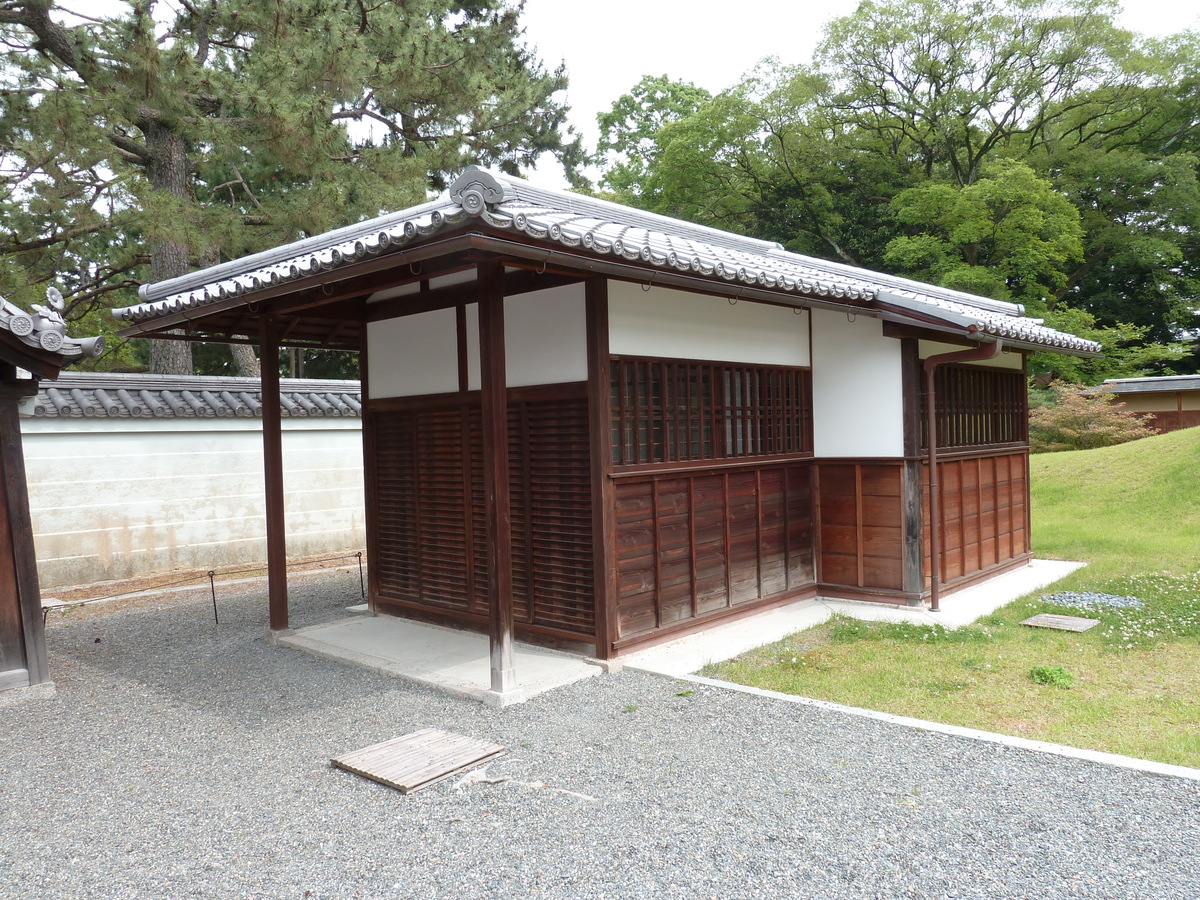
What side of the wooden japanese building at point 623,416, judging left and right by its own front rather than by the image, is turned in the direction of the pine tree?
right

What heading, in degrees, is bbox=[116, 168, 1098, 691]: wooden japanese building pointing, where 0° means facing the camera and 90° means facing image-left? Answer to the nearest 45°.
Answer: approximately 45°

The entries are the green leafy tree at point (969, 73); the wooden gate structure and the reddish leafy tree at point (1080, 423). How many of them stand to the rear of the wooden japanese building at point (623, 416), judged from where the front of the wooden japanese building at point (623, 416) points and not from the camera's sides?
2

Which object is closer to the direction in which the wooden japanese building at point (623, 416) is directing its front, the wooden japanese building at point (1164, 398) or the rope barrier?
the rope barrier

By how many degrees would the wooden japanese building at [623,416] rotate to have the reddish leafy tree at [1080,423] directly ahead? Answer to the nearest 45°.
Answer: approximately 180°

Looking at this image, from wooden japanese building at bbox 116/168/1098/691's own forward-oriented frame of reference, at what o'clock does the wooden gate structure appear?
The wooden gate structure is roughly at 1 o'clock from the wooden japanese building.

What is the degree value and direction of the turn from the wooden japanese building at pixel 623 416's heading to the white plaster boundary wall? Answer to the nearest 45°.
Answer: approximately 90° to its right

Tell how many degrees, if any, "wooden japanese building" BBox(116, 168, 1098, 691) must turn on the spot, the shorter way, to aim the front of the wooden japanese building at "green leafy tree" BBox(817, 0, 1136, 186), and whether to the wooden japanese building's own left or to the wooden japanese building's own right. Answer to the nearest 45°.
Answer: approximately 180°

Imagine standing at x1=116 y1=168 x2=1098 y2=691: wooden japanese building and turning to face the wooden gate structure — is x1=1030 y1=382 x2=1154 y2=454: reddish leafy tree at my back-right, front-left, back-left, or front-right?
back-right

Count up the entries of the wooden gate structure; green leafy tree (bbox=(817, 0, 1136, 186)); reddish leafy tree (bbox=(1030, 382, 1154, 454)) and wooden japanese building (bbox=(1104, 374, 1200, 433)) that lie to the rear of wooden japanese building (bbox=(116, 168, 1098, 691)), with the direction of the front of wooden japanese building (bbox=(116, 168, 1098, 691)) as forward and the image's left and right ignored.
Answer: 3

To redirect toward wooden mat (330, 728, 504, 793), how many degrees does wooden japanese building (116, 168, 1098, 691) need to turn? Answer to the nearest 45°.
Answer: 0° — it already faces it
